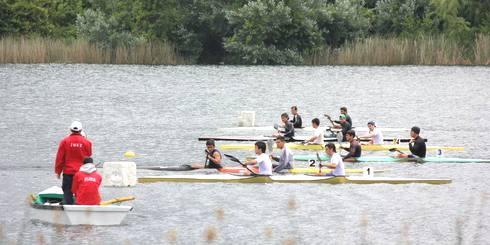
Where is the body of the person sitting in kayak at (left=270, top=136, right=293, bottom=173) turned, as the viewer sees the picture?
to the viewer's left

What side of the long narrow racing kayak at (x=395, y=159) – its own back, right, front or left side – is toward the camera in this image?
left

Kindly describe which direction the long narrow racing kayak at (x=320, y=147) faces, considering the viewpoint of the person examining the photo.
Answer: facing to the left of the viewer

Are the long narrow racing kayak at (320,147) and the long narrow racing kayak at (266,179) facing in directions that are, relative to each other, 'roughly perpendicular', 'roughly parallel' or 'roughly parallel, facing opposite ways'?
roughly parallel

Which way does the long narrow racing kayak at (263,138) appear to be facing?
to the viewer's left

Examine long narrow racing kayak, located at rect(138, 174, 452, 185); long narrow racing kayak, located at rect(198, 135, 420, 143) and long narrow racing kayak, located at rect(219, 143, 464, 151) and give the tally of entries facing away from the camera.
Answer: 0

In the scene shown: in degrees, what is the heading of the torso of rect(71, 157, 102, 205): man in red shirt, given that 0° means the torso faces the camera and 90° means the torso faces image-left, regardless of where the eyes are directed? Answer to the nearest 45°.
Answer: approximately 180°

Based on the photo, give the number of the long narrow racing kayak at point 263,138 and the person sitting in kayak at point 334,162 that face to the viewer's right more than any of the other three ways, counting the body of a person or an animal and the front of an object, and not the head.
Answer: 0

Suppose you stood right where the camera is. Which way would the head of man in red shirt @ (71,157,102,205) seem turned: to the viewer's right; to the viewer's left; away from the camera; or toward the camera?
away from the camera
